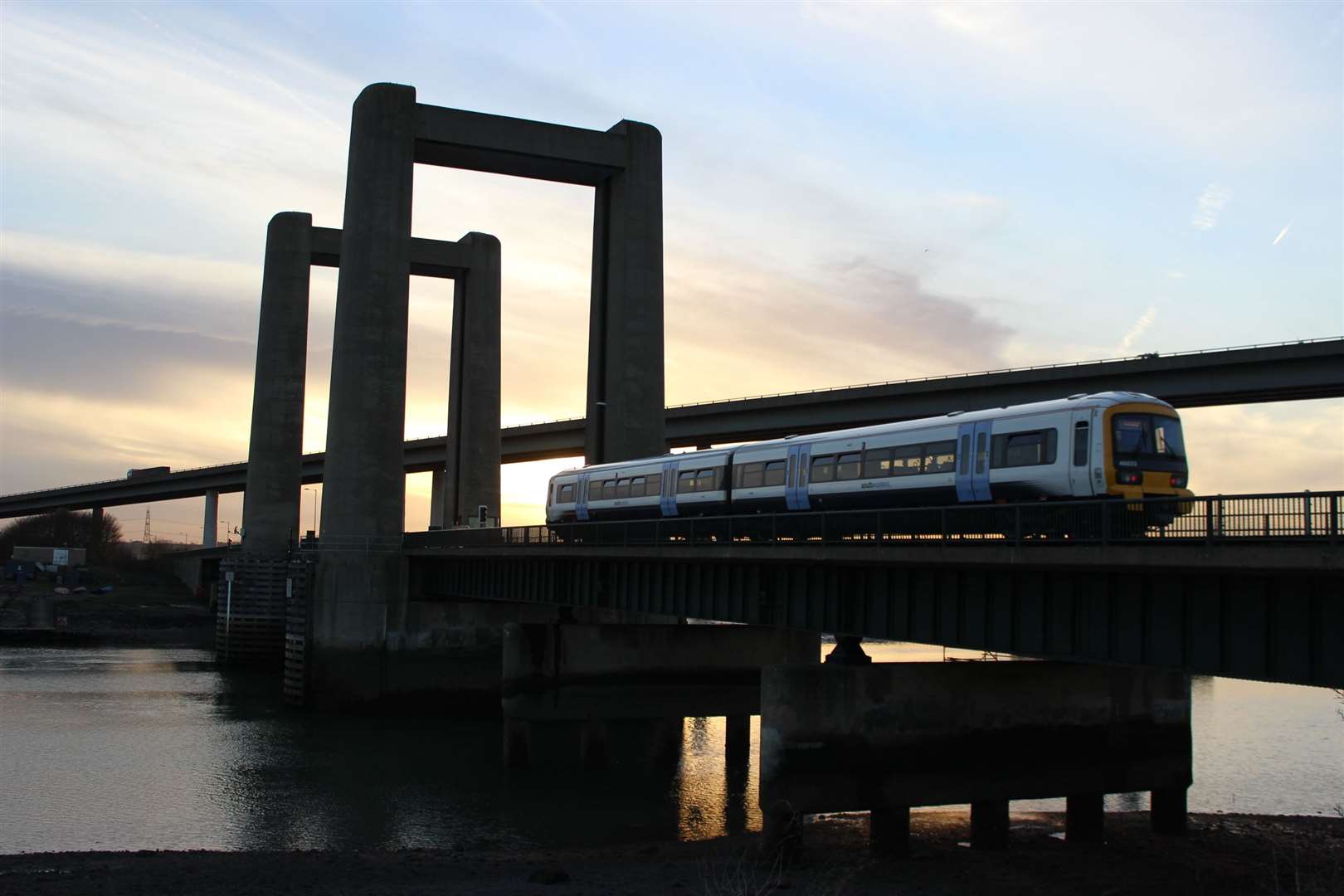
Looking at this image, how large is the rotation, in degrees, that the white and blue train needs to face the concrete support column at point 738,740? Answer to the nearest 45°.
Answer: approximately 180°

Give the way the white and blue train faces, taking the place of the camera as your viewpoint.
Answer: facing the viewer and to the right of the viewer
